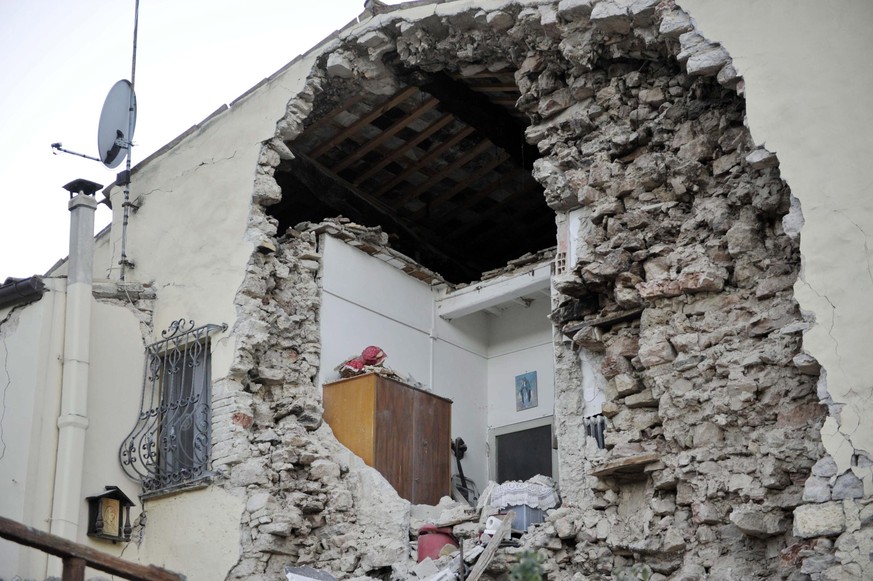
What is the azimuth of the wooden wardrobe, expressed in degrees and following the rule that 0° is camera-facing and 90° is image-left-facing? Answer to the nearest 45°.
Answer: approximately 315°

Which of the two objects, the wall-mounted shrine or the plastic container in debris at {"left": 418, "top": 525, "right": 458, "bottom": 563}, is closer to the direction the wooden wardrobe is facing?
the plastic container in debris

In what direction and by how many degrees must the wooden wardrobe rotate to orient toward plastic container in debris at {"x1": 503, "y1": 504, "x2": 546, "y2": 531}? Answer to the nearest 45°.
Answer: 0° — it already faces it

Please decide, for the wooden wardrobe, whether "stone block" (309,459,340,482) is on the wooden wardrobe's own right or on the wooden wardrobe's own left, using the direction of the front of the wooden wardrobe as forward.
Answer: on the wooden wardrobe's own right

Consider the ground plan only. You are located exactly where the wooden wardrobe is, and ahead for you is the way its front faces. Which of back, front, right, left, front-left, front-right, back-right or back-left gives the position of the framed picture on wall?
left

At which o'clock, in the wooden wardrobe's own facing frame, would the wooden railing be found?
The wooden railing is roughly at 2 o'clock from the wooden wardrobe.

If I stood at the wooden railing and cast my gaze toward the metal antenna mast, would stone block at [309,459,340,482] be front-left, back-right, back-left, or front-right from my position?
front-right

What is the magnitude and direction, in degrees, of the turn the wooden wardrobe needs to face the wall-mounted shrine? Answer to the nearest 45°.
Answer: approximately 135° to its right

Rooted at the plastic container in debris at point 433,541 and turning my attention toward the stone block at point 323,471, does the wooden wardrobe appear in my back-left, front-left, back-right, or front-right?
front-right

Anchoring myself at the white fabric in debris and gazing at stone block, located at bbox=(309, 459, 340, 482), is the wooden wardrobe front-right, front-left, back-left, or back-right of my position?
front-right

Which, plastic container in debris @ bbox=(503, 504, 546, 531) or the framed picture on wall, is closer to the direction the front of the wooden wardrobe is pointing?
the plastic container in debris

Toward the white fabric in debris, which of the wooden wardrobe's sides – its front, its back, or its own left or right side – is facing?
front

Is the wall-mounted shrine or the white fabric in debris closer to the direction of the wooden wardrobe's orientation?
the white fabric in debris

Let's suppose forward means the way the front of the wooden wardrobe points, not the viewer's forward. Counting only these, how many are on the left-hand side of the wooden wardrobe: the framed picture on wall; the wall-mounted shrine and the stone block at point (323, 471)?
1

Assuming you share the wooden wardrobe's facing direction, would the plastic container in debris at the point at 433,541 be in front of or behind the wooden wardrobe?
in front

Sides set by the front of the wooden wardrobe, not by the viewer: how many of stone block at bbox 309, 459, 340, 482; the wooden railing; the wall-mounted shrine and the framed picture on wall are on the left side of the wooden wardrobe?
1

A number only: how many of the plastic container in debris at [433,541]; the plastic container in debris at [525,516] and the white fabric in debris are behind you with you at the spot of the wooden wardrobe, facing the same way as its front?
0
